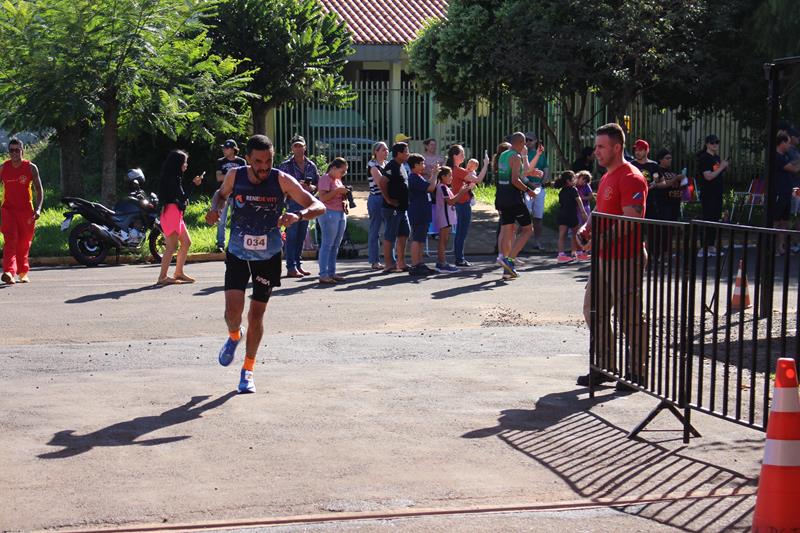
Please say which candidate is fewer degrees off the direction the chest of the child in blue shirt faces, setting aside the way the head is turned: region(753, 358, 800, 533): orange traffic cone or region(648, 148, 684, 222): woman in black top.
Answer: the woman in black top

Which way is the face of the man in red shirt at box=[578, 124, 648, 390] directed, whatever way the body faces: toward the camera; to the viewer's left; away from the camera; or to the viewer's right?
to the viewer's left

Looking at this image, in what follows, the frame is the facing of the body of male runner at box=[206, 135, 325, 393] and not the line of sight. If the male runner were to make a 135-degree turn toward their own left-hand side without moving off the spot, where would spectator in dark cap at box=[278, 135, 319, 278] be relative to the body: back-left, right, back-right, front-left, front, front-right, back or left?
front-left

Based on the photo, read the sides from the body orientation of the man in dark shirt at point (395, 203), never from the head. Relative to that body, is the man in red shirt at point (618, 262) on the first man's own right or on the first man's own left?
on the first man's own right

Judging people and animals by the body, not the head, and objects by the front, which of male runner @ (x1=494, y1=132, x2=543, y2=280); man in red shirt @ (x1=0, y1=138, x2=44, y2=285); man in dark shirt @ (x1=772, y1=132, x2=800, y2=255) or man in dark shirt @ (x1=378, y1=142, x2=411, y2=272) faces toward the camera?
the man in red shirt
